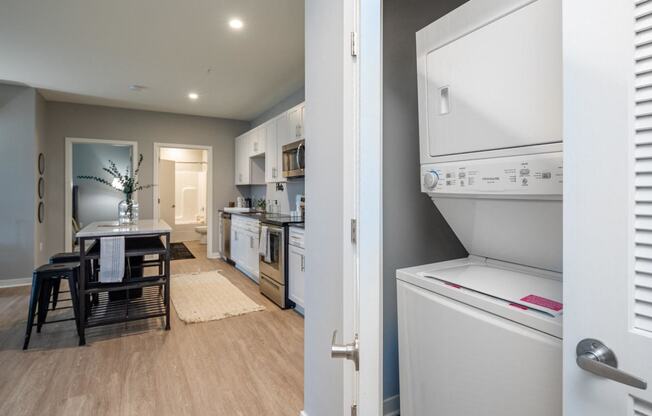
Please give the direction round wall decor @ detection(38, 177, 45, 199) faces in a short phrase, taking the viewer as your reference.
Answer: facing to the right of the viewer

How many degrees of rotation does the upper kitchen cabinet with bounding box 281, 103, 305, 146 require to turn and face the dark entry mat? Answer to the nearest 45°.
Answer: approximately 90° to its right

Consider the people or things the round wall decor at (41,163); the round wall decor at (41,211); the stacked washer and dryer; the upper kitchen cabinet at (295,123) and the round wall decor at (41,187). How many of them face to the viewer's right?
3

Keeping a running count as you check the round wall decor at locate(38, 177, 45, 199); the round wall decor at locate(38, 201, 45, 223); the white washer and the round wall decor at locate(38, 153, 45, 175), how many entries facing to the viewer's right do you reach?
3

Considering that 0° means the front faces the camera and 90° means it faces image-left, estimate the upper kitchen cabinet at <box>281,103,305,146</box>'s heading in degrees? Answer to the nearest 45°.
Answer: approximately 45°

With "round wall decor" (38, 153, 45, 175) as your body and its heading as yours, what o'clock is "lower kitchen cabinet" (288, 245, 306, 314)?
The lower kitchen cabinet is roughly at 2 o'clock from the round wall decor.

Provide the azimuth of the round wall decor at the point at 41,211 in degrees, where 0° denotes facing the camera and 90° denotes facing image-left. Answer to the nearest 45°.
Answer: approximately 270°

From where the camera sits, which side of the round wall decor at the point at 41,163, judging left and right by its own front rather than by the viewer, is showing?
right

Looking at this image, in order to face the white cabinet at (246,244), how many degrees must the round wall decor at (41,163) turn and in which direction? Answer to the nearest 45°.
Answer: approximately 45° to its right
